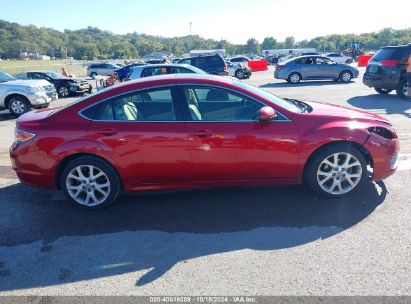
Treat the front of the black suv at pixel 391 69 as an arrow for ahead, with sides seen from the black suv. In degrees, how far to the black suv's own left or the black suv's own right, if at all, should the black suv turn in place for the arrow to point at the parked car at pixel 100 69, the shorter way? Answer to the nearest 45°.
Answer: approximately 90° to the black suv's own left

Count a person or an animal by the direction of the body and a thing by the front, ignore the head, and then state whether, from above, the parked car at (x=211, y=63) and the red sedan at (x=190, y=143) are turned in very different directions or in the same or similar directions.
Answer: very different directions

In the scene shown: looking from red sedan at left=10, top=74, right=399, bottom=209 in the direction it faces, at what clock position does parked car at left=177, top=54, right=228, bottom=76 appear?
The parked car is roughly at 9 o'clock from the red sedan.

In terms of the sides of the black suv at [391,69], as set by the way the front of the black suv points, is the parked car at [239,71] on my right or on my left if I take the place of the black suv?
on my left

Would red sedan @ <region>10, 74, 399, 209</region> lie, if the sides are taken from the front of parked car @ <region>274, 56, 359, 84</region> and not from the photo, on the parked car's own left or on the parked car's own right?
on the parked car's own right

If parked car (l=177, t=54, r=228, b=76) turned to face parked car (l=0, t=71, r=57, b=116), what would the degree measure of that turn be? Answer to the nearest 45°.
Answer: approximately 45° to its left

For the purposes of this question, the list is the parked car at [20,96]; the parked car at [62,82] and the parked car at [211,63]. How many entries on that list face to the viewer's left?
1

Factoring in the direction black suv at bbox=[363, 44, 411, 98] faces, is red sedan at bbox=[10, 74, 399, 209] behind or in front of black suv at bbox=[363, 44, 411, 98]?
behind

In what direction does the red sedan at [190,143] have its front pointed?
to the viewer's right

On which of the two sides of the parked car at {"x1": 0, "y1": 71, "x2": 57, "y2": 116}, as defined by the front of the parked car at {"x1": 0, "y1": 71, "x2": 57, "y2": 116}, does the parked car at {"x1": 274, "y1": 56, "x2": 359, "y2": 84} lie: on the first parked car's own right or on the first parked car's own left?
on the first parked car's own left
